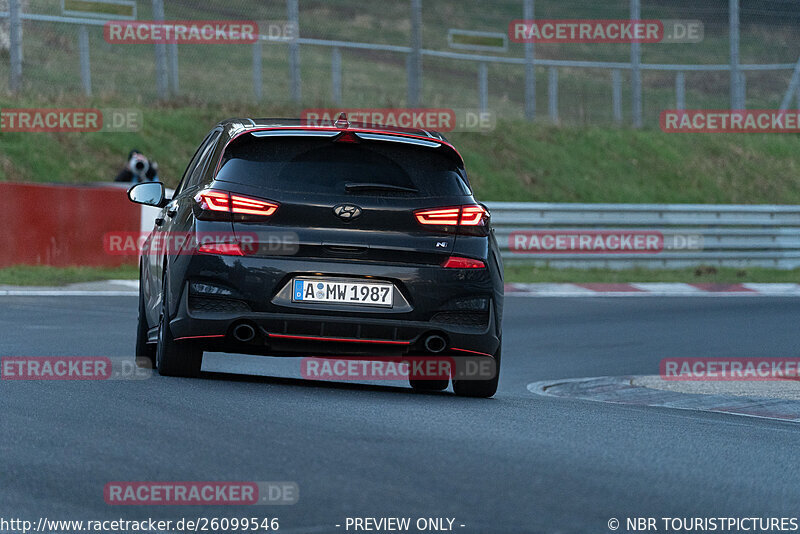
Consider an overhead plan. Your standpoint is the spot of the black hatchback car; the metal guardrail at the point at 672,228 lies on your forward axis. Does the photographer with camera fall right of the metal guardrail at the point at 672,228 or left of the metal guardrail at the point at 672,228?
left

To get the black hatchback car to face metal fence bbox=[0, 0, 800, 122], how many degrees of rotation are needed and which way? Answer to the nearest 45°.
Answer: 0° — it already faces it

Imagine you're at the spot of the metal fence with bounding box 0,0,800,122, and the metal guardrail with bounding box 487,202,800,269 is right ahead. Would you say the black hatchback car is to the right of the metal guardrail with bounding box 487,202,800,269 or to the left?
right

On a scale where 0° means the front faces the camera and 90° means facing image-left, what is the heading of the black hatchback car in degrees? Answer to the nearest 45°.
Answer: approximately 180°

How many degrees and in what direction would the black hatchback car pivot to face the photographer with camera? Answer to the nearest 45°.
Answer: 0° — it already faces them
